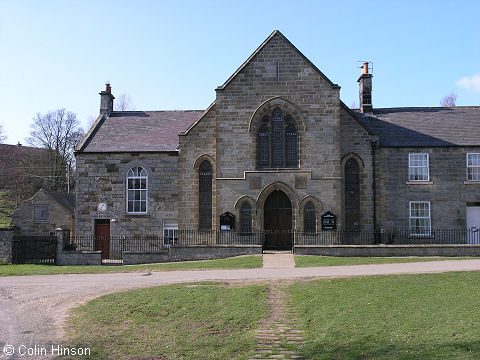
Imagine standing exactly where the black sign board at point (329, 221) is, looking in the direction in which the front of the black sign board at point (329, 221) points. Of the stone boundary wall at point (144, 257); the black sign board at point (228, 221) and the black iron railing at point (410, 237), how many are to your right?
2

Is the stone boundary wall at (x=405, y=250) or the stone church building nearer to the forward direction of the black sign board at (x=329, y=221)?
the stone boundary wall

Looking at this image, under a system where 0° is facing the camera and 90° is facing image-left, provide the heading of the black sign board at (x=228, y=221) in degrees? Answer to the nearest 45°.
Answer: approximately 0°

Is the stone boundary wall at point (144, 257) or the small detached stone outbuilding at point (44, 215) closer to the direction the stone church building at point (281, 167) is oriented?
the stone boundary wall

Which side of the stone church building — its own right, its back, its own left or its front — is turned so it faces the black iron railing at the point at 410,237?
left

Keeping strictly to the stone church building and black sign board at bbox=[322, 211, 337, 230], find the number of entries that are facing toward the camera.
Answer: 2

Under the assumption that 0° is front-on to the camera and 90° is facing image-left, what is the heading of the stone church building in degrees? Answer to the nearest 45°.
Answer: approximately 0°
